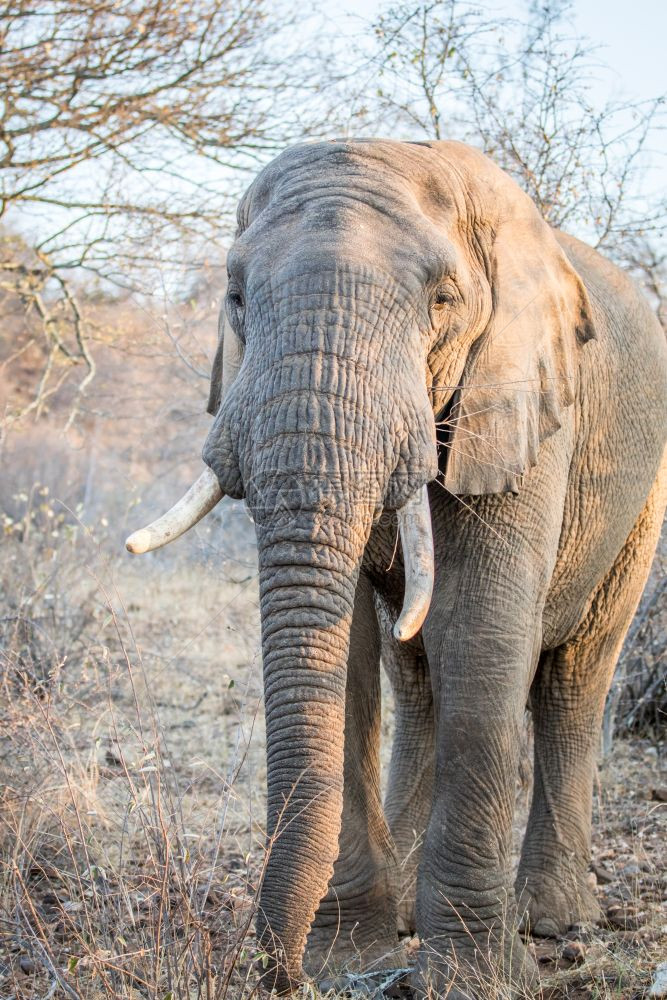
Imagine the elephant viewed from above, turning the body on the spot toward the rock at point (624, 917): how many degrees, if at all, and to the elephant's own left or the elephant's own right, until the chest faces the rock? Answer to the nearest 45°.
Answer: approximately 180°

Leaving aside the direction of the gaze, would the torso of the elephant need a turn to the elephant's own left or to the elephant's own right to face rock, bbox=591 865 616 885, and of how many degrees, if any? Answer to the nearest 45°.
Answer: approximately 180°

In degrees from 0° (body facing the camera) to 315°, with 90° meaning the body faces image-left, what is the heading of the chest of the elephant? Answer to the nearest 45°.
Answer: approximately 45°
